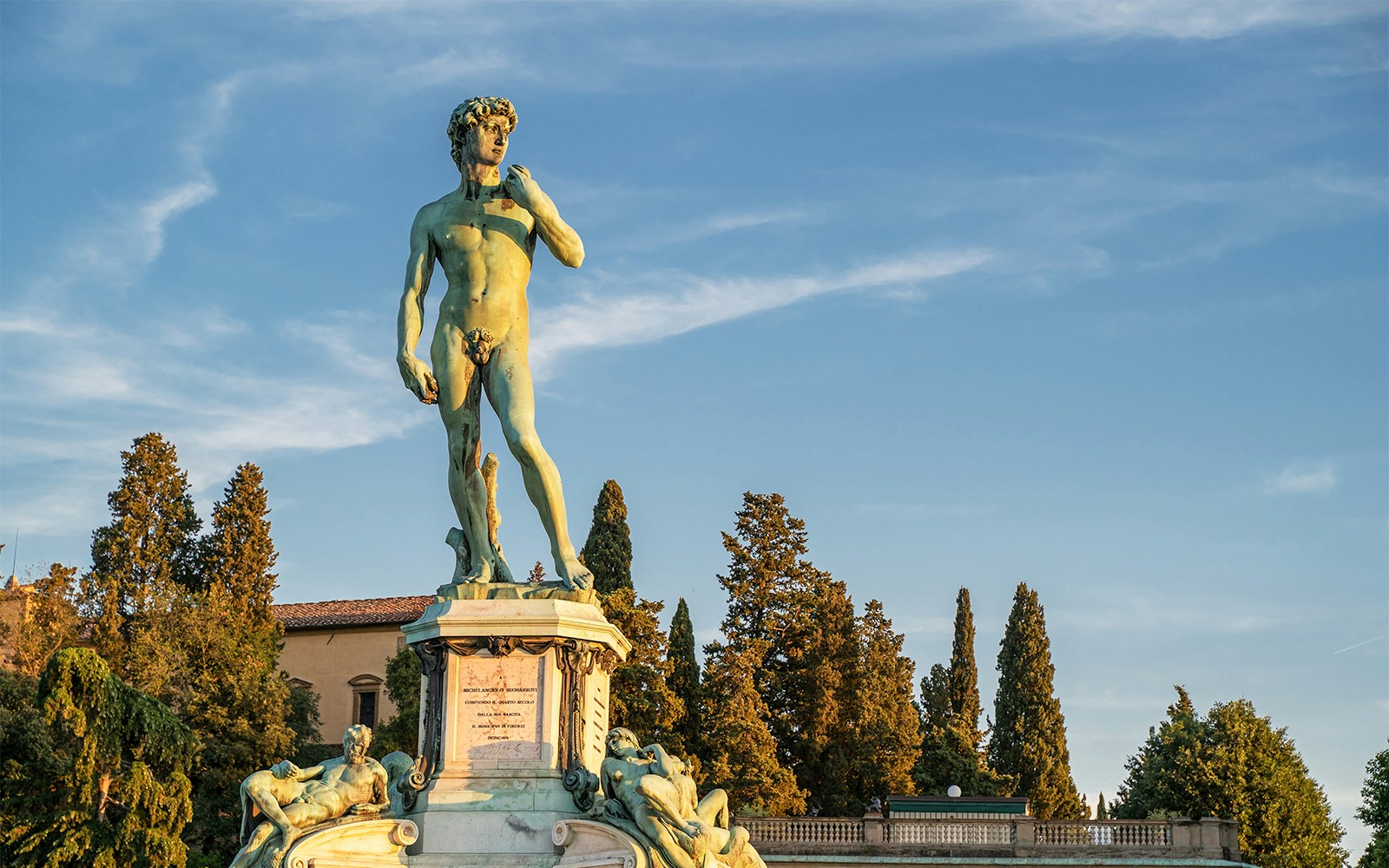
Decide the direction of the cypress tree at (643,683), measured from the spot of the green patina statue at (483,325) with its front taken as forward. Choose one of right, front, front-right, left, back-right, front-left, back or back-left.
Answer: back

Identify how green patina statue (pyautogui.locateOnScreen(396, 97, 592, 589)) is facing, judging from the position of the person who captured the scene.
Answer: facing the viewer

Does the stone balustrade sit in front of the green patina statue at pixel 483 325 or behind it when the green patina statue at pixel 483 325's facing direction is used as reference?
behind

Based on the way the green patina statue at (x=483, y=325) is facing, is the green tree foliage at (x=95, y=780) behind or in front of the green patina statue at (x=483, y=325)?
behind

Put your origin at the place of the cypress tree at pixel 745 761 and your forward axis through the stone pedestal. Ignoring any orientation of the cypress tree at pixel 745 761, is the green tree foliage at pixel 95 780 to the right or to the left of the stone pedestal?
right

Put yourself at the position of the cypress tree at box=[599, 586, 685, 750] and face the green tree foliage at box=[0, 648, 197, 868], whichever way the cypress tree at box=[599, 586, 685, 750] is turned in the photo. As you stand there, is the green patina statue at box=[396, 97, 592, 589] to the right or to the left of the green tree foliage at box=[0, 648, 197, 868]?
left
